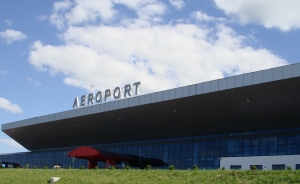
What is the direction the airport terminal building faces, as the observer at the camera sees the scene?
facing the viewer and to the left of the viewer
